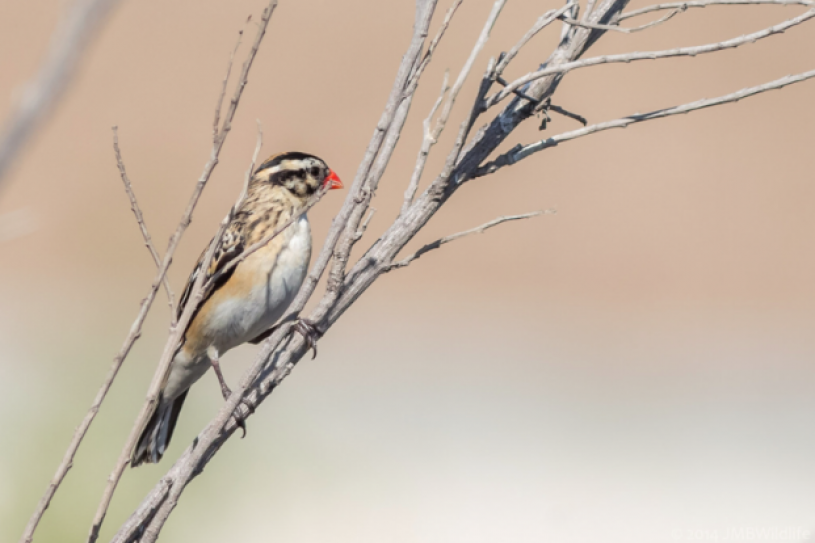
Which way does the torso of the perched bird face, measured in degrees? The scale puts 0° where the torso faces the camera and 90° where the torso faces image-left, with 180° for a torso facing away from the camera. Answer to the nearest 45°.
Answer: approximately 270°
